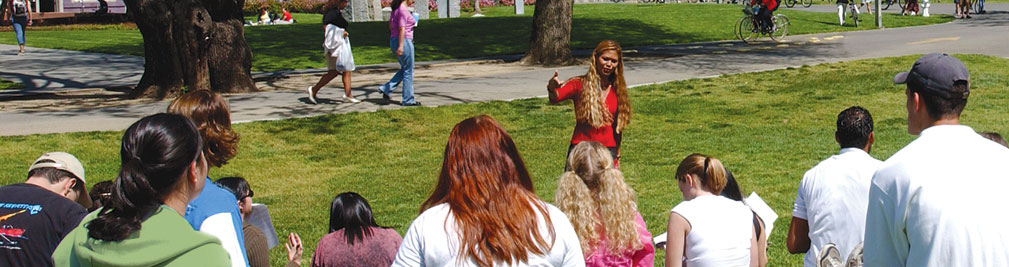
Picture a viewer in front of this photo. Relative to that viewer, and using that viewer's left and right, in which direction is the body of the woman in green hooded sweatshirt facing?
facing away from the viewer and to the right of the viewer

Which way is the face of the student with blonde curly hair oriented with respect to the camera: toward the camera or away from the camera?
away from the camera

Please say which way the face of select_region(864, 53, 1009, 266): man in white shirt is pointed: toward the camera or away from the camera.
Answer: away from the camera

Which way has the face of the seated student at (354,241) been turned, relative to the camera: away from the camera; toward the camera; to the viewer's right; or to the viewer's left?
away from the camera

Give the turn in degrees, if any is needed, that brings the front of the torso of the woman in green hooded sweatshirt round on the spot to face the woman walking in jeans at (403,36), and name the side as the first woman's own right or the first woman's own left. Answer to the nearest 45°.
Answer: approximately 45° to the first woman's own left

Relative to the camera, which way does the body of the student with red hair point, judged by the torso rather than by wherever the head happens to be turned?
away from the camera

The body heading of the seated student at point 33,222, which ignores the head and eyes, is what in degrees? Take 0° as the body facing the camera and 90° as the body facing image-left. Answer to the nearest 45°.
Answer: approximately 225°

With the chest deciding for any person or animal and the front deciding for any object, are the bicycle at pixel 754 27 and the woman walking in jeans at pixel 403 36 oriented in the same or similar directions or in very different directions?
very different directions
